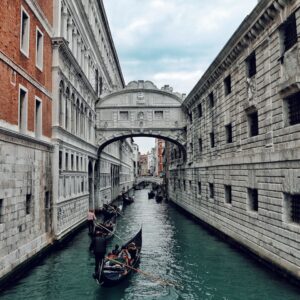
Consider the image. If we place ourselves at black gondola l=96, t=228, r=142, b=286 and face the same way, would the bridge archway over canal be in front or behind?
in front

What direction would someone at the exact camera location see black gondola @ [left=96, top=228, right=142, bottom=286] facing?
facing away from the viewer and to the right of the viewer
